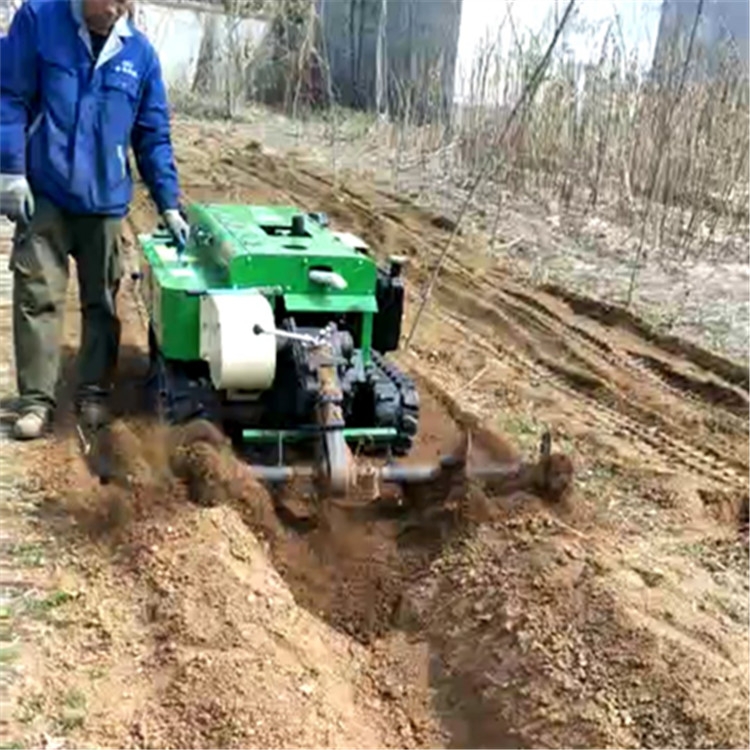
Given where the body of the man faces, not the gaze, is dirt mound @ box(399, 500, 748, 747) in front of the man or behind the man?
in front

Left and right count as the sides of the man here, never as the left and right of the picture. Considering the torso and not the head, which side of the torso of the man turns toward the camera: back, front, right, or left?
front

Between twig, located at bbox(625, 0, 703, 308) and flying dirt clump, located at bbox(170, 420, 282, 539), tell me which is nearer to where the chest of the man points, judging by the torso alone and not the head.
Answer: the flying dirt clump

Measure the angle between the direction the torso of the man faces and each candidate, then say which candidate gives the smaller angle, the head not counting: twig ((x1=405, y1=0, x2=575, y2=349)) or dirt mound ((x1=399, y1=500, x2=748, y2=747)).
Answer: the dirt mound

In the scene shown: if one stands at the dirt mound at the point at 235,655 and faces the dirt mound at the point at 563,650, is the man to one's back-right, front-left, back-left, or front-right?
back-left

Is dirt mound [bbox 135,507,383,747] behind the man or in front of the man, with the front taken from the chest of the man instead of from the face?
in front

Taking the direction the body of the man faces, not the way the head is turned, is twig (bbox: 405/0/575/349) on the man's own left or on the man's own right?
on the man's own left

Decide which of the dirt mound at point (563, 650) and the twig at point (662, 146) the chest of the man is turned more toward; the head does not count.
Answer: the dirt mound

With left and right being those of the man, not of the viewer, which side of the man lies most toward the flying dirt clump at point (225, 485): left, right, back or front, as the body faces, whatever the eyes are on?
front
